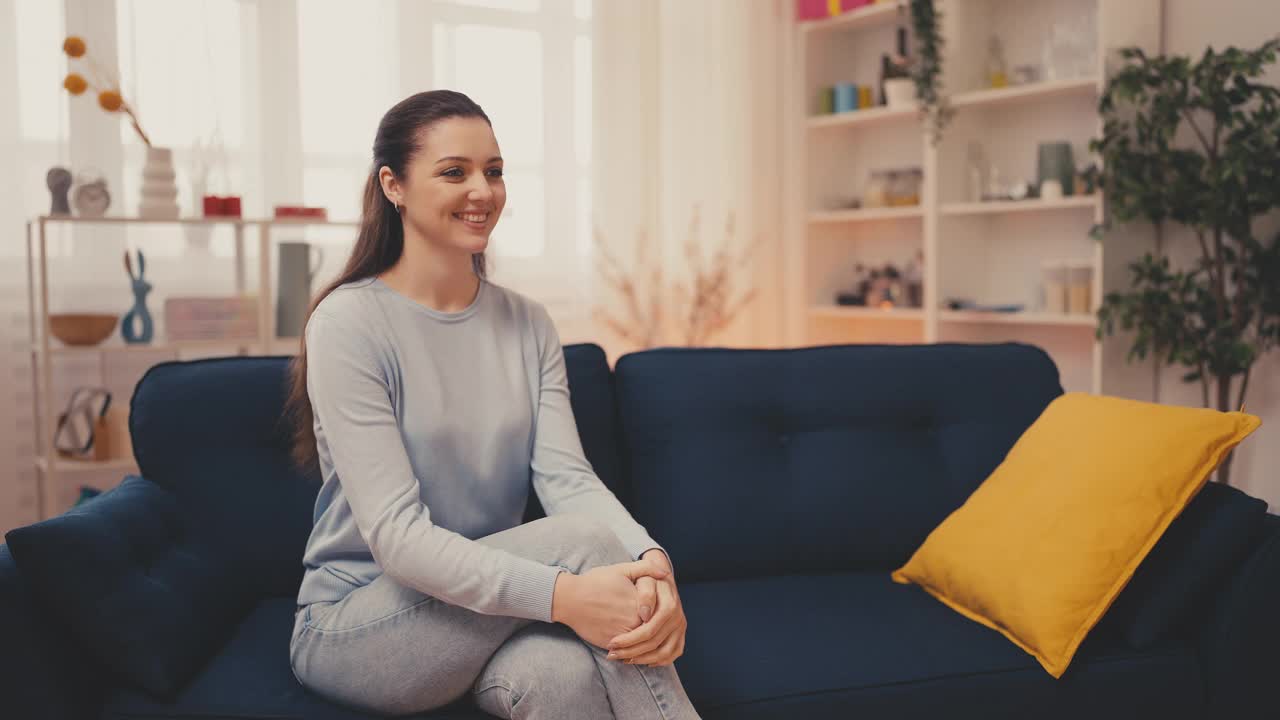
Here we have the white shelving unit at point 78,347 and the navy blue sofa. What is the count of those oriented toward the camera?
2

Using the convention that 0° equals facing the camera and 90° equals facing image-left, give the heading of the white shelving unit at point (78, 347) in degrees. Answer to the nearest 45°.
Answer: approximately 0°

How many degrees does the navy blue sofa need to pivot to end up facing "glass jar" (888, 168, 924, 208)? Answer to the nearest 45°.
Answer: approximately 180°

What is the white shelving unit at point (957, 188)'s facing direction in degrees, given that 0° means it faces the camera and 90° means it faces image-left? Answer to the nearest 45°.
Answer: approximately 45°

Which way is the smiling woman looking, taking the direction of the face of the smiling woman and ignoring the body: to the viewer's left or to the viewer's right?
to the viewer's right

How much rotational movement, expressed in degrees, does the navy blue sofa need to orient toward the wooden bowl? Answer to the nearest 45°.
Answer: approximately 135° to its right

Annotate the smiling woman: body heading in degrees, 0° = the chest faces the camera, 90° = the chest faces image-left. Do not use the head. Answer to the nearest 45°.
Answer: approximately 315°

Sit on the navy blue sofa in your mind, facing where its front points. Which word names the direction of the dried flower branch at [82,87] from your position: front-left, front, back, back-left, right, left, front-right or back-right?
back-right

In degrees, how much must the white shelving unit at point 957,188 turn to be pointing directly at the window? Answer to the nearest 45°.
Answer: approximately 45° to its right

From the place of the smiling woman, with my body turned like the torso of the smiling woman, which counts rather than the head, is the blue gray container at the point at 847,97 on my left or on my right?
on my left
